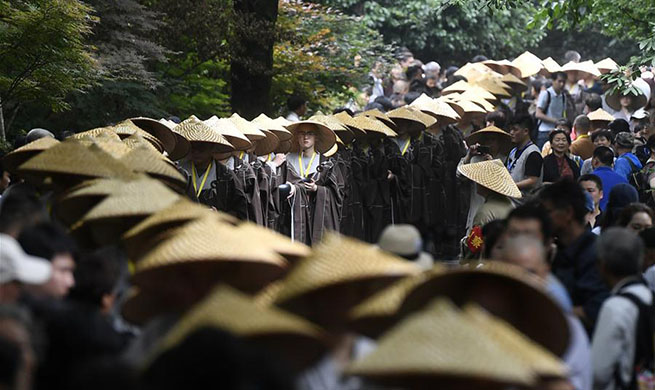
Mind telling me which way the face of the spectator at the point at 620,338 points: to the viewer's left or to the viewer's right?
to the viewer's left

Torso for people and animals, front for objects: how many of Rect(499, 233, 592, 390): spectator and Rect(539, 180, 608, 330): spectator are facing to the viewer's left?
2

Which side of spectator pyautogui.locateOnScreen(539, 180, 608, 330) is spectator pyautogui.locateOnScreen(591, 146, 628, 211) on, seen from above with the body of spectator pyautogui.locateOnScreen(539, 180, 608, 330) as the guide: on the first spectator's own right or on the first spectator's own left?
on the first spectator's own right

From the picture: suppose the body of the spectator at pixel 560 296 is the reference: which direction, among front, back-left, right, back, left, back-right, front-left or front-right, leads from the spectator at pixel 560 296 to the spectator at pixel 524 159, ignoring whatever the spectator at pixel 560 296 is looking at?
right

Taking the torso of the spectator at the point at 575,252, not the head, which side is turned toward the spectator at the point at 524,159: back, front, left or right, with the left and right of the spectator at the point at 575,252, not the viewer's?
right

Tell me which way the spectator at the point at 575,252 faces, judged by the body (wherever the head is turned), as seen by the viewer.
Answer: to the viewer's left

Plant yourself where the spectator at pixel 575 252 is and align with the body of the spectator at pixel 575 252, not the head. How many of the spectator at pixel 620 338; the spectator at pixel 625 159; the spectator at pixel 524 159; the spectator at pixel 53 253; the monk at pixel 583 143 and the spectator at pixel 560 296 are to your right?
3

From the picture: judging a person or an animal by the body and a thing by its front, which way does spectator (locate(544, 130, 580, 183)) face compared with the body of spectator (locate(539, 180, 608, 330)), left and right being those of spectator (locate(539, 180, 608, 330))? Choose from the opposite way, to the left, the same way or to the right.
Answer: to the left

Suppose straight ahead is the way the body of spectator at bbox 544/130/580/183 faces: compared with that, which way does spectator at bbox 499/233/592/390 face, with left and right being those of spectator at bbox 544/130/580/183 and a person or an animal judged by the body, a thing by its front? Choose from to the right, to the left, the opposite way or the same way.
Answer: to the right

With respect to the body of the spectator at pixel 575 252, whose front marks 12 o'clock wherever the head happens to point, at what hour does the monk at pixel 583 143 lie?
the monk at pixel 583 143 is roughly at 3 o'clock from the spectator at pixel 575 252.

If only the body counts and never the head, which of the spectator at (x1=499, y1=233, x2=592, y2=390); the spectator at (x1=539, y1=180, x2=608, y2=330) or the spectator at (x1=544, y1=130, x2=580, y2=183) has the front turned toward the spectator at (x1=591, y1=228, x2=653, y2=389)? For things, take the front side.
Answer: the spectator at (x1=544, y1=130, x2=580, y2=183)
